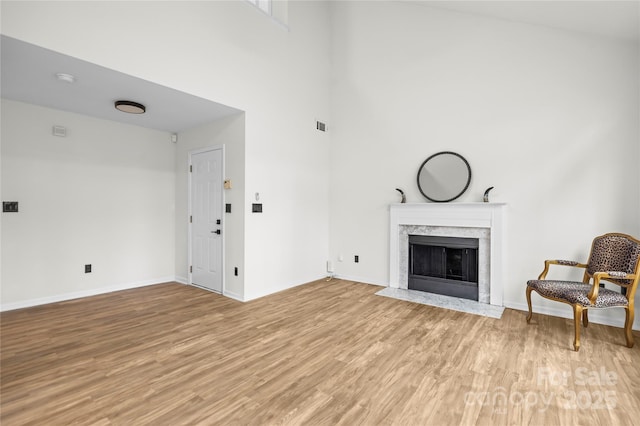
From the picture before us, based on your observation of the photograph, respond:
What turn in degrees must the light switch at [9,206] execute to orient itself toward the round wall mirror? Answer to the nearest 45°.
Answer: approximately 45° to its left

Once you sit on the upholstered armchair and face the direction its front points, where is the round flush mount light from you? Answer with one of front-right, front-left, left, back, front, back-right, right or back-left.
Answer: front

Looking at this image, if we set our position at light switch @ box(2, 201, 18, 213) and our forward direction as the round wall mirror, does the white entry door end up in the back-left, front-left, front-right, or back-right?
front-left

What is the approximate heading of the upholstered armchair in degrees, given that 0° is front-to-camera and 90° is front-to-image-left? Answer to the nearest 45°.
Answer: approximately 45°

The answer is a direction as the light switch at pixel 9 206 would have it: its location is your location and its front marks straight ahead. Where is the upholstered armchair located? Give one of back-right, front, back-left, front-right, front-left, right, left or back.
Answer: front-left

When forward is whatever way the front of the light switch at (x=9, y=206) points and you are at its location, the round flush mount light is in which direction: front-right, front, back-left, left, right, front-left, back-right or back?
front-left

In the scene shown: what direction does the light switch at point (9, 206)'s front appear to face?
toward the camera

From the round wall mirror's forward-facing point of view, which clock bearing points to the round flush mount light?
The round flush mount light is roughly at 2 o'clock from the round wall mirror.

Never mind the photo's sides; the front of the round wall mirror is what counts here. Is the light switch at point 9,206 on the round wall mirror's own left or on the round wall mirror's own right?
on the round wall mirror's own right

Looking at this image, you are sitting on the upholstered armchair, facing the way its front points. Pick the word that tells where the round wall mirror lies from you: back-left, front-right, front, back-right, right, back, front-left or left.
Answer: front-right

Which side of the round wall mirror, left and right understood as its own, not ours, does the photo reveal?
front

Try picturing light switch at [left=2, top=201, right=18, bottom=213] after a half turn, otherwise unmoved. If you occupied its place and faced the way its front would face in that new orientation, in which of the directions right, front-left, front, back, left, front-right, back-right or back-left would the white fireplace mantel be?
back-right

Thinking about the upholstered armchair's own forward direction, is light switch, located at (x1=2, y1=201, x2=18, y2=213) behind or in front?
in front

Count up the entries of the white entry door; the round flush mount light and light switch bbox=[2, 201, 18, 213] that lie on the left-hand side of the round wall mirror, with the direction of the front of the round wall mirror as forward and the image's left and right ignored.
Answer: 0

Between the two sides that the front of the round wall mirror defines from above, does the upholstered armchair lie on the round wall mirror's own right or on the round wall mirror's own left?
on the round wall mirror's own left

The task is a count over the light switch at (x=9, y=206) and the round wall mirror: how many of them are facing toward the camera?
2

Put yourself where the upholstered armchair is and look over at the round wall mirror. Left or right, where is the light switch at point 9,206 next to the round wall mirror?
left
